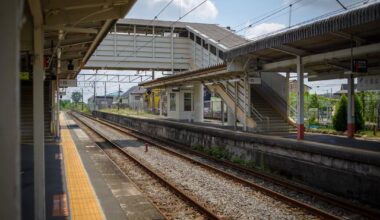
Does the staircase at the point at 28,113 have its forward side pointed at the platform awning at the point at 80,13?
yes

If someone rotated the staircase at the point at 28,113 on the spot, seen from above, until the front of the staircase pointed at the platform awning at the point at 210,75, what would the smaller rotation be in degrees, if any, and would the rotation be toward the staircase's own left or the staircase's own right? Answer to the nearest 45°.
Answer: approximately 90° to the staircase's own left

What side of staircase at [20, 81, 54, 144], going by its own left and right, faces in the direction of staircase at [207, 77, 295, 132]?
left

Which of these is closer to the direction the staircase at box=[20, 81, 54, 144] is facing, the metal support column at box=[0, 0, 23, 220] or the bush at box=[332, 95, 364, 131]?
the metal support column

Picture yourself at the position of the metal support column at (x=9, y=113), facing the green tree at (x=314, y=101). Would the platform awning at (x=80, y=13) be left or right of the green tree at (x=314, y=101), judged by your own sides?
left

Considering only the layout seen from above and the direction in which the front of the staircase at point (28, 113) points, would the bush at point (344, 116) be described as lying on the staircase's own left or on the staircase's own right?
on the staircase's own left

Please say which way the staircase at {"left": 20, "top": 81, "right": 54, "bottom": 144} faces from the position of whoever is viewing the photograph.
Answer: facing the viewer

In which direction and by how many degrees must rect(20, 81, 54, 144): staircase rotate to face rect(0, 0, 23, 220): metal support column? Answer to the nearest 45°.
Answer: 0° — it already faces it

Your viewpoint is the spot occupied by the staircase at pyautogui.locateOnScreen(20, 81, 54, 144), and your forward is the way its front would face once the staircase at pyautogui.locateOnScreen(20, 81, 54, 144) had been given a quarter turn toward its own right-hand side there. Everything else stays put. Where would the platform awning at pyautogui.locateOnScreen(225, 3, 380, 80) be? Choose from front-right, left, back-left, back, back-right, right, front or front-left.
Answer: back-left
